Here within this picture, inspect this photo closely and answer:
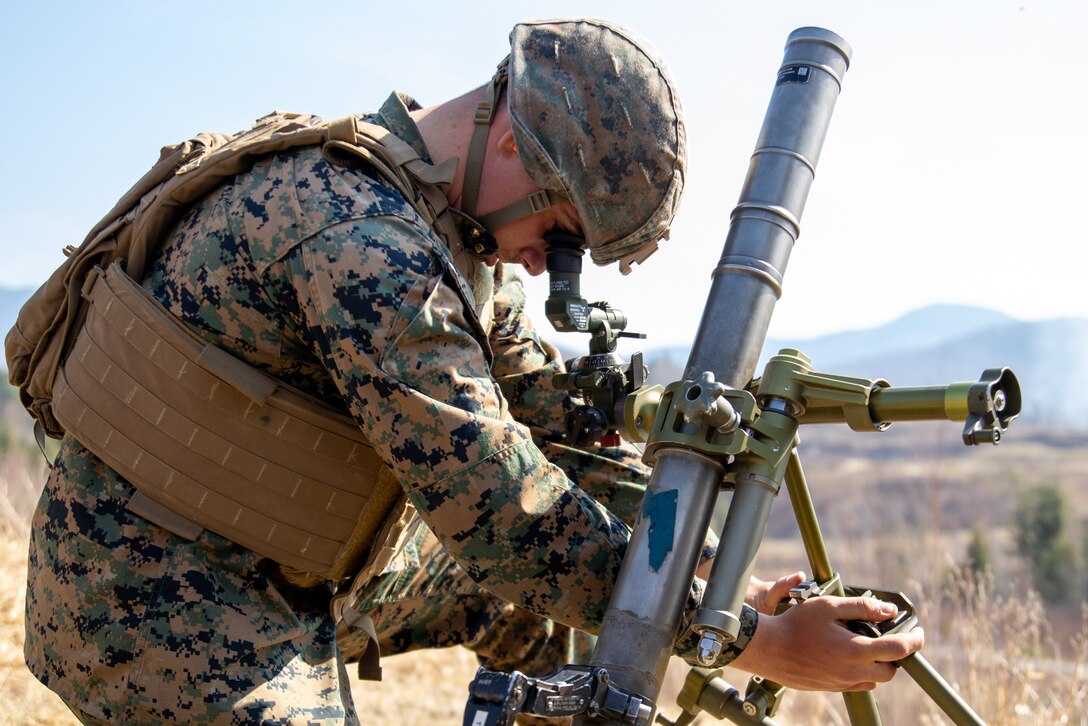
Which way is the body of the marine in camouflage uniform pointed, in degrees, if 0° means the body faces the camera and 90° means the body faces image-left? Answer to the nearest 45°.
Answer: approximately 270°
